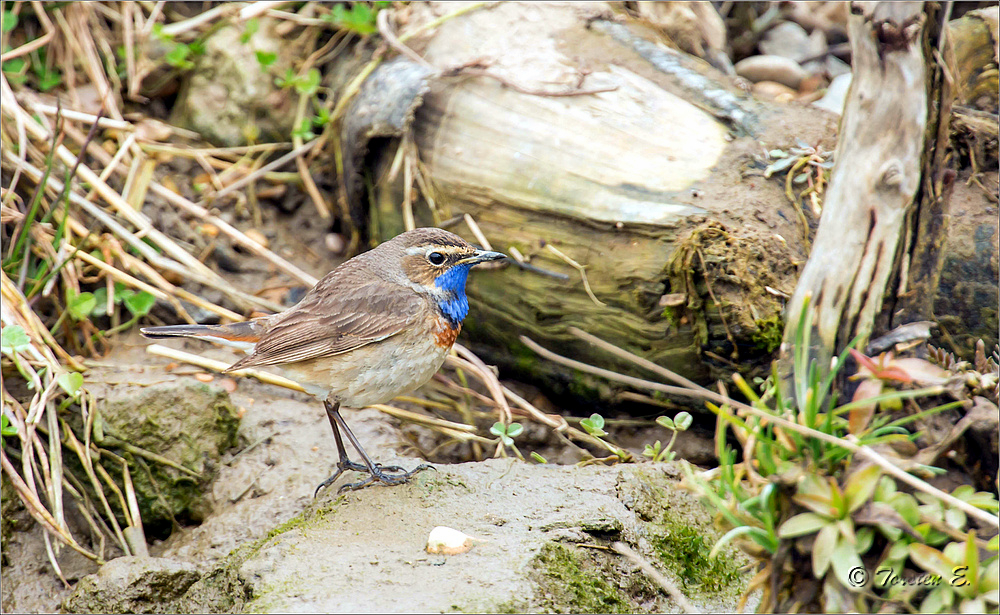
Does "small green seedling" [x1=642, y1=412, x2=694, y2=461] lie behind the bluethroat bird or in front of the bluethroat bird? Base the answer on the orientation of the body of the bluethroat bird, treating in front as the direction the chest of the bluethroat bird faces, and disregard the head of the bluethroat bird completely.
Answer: in front

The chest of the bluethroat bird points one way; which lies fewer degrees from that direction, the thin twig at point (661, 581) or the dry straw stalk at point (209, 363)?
the thin twig

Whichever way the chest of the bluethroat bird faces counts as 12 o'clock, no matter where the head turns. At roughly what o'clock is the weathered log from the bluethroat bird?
The weathered log is roughly at 11 o'clock from the bluethroat bird.

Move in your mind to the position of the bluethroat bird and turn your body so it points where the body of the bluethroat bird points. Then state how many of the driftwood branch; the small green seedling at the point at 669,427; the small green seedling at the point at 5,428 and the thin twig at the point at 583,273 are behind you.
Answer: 1

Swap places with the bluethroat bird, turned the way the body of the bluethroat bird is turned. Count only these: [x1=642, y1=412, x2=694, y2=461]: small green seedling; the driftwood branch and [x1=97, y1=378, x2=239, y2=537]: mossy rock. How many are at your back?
1

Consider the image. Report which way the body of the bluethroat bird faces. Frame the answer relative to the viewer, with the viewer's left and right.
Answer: facing to the right of the viewer

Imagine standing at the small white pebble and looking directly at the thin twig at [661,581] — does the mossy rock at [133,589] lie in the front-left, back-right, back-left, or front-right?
back-right

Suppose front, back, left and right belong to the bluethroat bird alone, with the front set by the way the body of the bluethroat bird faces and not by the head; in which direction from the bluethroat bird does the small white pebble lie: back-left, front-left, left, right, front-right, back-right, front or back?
right

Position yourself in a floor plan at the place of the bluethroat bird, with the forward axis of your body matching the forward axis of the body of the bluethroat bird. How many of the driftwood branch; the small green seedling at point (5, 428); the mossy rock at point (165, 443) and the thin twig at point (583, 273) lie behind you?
2

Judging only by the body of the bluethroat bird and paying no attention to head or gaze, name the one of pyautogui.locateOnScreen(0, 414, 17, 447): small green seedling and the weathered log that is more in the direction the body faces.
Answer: the weathered log

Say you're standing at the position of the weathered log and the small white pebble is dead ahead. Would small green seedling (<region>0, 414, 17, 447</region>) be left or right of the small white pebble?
right

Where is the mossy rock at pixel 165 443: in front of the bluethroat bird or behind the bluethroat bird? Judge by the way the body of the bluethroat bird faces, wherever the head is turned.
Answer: behind

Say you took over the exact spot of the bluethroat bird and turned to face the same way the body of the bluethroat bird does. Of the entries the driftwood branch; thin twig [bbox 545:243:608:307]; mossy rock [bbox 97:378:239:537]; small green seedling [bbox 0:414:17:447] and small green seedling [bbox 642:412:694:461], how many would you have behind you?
2
